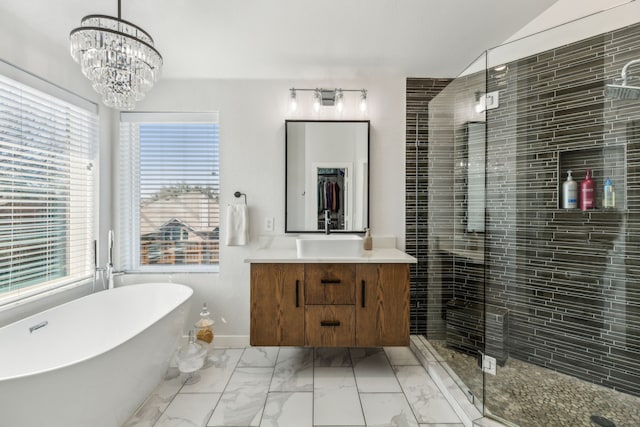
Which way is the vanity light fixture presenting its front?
toward the camera

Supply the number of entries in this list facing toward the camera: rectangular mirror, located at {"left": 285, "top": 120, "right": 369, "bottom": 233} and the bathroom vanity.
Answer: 2

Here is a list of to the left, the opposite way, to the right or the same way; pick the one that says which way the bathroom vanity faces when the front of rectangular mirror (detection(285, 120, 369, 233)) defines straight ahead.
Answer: the same way

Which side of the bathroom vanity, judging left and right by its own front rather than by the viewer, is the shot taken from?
front

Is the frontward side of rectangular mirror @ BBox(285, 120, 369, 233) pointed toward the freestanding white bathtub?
no

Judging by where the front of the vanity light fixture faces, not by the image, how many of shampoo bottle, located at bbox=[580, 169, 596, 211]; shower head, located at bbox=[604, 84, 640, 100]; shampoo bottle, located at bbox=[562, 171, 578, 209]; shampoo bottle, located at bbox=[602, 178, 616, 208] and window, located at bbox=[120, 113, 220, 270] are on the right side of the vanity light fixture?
1

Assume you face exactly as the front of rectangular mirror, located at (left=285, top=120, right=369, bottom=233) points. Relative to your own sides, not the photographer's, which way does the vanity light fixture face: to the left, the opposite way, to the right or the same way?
the same way

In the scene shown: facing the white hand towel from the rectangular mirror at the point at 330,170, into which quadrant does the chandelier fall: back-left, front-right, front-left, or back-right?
front-left

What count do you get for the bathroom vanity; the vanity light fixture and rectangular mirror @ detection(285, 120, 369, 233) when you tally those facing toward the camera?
3

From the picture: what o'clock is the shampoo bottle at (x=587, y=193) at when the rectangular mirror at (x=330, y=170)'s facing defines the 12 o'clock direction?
The shampoo bottle is roughly at 10 o'clock from the rectangular mirror.

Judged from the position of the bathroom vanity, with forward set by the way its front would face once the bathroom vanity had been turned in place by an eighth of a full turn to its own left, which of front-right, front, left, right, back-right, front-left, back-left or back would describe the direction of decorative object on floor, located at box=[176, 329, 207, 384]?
back-right

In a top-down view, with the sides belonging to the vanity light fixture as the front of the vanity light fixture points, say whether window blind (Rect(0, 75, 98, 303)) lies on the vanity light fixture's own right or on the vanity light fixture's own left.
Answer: on the vanity light fixture's own right

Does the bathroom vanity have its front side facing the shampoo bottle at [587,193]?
no

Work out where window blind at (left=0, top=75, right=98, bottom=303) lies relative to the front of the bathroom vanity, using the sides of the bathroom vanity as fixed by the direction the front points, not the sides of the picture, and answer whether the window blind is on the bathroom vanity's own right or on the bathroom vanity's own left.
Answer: on the bathroom vanity's own right
